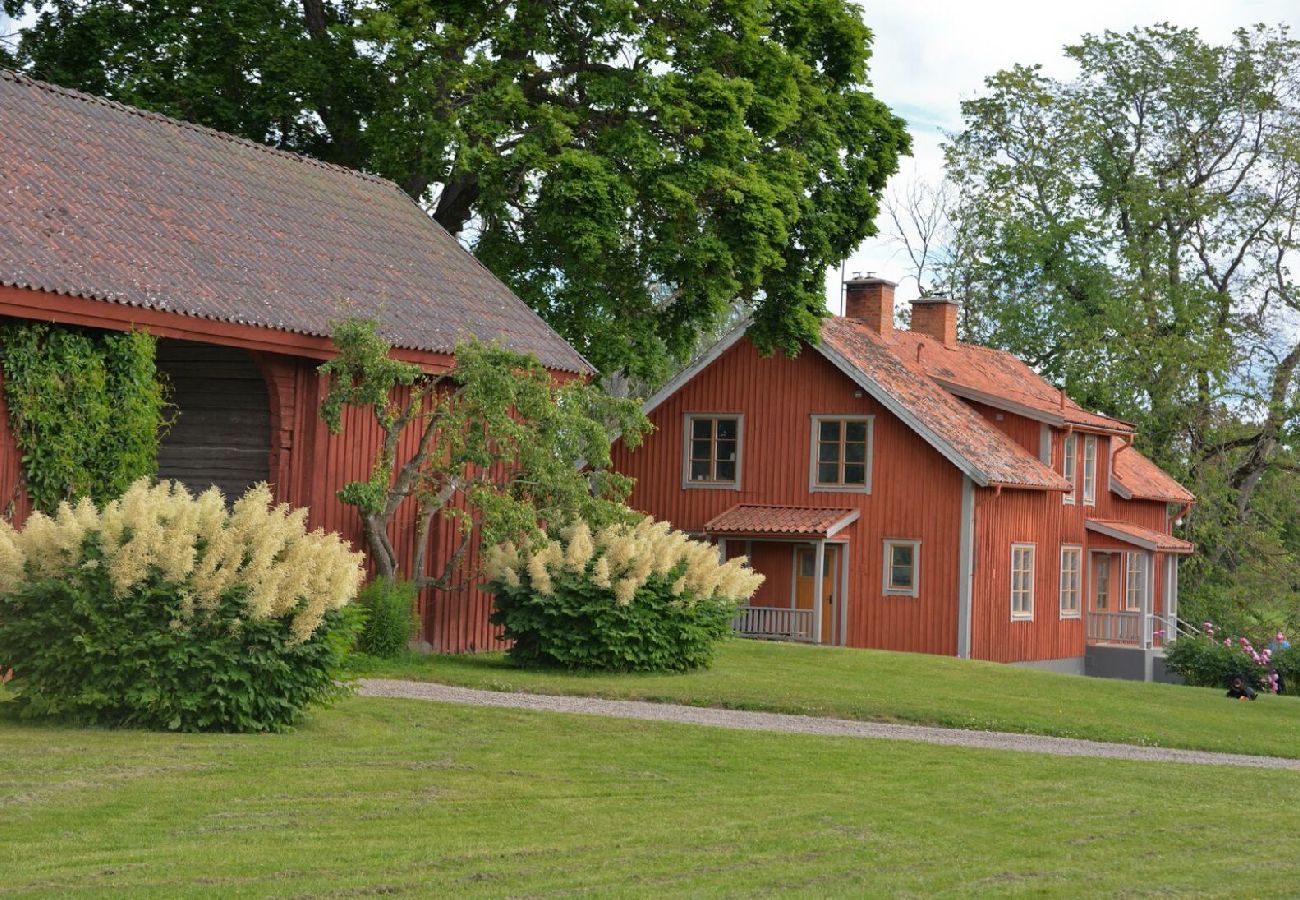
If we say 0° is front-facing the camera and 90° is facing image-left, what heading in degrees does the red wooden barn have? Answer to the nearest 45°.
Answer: approximately 315°

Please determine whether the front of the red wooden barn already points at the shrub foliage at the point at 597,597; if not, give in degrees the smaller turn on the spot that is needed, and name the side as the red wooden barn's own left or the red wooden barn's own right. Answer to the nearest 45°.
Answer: approximately 45° to the red wooden barn's own left

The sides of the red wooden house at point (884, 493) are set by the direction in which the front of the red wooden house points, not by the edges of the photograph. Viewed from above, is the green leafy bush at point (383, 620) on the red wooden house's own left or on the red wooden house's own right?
on the red wooden house's own right

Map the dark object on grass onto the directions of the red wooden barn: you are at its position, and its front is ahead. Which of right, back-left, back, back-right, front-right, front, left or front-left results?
front-left

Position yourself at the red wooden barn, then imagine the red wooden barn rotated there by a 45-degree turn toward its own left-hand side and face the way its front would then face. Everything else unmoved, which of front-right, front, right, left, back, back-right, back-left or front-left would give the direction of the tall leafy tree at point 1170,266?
front-left

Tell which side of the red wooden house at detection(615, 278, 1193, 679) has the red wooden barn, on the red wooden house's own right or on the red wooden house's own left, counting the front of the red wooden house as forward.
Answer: on the red wooden house's own right

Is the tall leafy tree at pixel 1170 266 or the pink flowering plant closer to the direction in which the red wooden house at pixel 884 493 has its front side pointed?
the pink flowering plant

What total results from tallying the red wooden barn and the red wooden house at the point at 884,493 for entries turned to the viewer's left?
0
